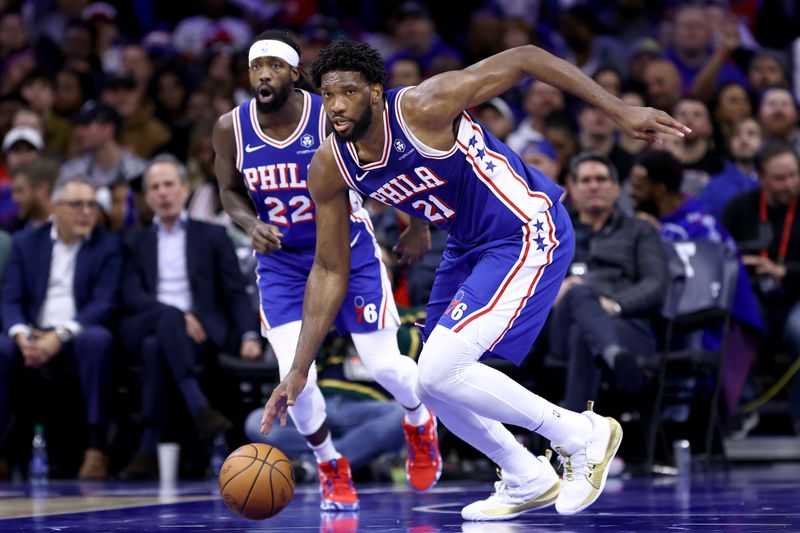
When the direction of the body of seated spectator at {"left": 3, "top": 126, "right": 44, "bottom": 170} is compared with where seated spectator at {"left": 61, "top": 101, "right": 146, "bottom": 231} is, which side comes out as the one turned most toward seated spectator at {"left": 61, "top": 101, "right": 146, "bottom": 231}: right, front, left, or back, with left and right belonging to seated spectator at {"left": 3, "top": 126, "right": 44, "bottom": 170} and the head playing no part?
left

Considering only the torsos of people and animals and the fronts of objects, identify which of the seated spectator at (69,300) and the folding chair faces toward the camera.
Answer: the seated spectator

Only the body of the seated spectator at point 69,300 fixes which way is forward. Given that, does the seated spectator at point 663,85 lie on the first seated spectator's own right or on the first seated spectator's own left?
on the first seated spectator's own left

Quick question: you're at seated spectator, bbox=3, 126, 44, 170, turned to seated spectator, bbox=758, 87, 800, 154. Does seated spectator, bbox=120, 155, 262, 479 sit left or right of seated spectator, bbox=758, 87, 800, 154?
right

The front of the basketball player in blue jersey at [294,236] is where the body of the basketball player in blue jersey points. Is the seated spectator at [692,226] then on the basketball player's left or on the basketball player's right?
on the basketball player's left

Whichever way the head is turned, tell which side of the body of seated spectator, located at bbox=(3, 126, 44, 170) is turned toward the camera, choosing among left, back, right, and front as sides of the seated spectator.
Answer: front

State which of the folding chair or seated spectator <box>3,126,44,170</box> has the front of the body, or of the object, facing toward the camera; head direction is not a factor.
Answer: the seated spectator

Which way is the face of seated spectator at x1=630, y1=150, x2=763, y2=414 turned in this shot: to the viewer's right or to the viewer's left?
to the viewer's left

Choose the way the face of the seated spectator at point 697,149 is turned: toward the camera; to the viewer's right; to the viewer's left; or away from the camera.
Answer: toward the camera

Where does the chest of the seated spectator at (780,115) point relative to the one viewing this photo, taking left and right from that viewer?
facing the viewer

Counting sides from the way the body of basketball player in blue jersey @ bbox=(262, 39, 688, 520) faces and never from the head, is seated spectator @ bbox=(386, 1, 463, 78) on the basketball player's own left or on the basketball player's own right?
on the basketball player's own right

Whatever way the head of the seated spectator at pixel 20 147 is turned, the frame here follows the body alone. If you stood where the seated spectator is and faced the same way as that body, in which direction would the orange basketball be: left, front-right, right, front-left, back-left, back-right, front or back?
front

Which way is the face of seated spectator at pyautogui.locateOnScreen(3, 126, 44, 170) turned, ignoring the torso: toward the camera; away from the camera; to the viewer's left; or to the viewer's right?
toward the camera
